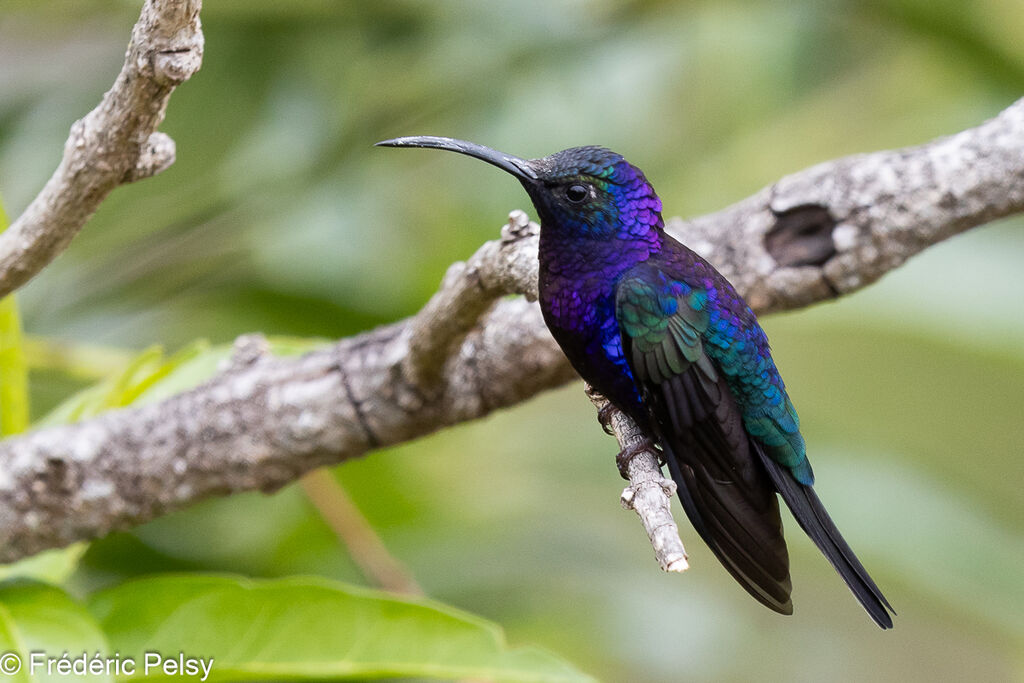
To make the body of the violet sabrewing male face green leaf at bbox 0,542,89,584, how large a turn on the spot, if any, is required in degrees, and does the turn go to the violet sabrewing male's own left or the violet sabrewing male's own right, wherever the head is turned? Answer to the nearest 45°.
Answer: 0° — it already faces it

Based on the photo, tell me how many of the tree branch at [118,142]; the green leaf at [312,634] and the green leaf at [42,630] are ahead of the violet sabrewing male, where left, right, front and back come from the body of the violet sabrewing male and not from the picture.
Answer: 3

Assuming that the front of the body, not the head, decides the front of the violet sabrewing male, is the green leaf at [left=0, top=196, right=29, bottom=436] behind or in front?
in front

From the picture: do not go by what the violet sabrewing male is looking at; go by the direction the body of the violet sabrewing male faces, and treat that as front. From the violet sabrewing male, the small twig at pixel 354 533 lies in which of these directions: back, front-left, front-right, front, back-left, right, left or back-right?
front-right

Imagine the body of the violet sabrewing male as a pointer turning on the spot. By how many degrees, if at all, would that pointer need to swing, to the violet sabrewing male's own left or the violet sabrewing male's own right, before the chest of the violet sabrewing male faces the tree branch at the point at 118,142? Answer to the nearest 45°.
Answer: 0° — it already faces it

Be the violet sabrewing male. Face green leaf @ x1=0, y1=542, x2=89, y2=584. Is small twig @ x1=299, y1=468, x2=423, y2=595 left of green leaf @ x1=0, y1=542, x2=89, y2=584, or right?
right

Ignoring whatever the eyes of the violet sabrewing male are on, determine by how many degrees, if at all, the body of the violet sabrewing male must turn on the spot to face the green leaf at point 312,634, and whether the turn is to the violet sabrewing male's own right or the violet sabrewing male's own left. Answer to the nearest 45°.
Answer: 0° — it already faces it

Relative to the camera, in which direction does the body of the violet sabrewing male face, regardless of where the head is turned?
to the viewer's left
